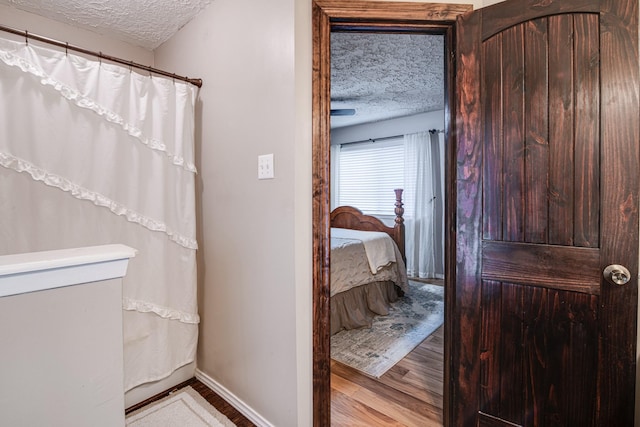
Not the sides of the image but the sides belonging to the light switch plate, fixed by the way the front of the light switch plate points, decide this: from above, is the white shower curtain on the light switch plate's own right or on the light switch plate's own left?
on the light switch plate's own right

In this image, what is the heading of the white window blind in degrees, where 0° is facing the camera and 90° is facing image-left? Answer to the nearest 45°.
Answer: approximately 45°

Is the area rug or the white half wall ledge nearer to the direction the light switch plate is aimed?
the white half wall ledge

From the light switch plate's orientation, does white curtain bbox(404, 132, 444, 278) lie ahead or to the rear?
to the rear

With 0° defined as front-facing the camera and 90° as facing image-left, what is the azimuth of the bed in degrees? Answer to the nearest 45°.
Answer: approximately 45°

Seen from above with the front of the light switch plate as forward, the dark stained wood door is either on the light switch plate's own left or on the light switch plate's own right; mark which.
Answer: on the light switch plate's own left

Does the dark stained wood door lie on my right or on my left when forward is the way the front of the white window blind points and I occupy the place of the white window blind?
on my left

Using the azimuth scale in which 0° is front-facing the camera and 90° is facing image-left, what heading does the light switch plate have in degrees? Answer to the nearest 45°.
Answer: approximately 45°
